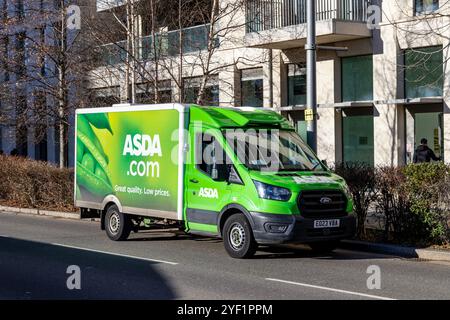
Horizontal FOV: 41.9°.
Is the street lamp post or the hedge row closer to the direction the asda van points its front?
the hedge row

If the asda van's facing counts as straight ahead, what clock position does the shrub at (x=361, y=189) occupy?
The shrub is roughly at 10 o'clock from the asda van.

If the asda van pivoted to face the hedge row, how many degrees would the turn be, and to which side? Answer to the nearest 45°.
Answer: approximately 45° to its left

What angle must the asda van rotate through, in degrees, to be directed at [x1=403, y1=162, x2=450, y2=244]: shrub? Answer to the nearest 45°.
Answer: approximately 45° to its left

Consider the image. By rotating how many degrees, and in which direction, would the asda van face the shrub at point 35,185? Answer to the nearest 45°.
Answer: approximately 180°

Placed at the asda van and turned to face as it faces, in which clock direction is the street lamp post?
The street lamp post is roughly at 9 o'clock from the asda van.

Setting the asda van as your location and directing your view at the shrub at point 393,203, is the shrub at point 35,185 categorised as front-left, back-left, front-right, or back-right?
back-left

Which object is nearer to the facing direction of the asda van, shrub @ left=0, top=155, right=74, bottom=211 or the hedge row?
the hedge row
